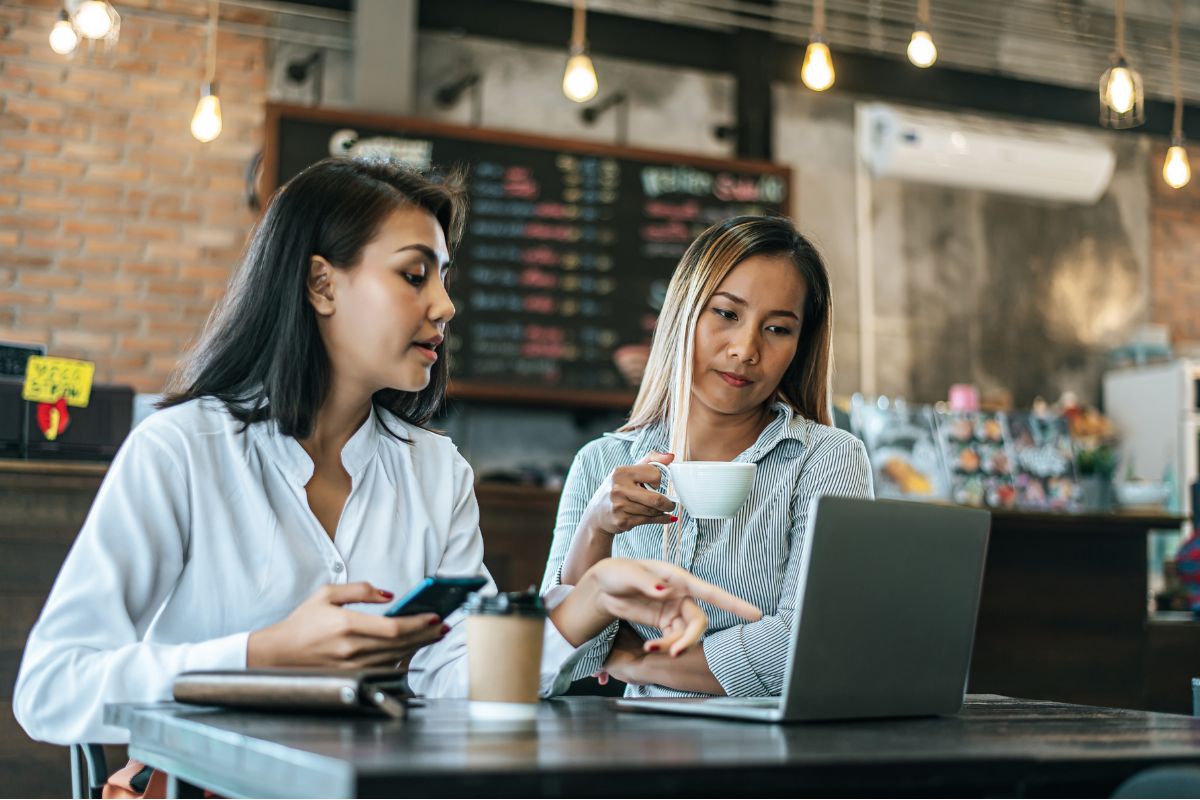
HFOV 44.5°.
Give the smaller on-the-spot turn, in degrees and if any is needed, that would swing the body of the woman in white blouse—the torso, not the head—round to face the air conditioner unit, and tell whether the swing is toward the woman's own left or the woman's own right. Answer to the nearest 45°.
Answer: approximately 90° to the woman's own left

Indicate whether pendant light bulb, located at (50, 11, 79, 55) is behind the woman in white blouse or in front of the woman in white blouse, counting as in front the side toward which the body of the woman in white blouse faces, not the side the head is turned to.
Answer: behind

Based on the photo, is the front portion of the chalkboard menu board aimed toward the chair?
yes

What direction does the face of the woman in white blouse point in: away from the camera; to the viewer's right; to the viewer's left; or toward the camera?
to the viewer's right

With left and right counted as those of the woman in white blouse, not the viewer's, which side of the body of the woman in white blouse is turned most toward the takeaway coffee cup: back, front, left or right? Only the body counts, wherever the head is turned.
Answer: front

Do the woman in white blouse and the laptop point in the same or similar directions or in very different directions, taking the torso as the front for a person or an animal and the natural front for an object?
very different directions

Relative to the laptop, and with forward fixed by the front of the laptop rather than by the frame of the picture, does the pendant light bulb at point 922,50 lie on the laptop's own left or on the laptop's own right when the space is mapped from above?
on the laptop's own right

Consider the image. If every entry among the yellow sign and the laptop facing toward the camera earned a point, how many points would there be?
1

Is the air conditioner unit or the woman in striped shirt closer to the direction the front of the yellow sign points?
the woman in striped shirt

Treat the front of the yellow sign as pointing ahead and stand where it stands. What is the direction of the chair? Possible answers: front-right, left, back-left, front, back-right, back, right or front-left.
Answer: front

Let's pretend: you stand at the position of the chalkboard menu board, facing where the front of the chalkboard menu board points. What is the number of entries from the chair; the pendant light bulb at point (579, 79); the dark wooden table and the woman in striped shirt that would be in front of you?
4

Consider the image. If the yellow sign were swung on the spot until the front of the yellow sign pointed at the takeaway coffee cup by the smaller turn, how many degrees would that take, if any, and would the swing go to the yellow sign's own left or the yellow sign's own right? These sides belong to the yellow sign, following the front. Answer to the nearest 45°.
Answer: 0° — it already faces it

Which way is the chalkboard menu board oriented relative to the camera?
toward the camera

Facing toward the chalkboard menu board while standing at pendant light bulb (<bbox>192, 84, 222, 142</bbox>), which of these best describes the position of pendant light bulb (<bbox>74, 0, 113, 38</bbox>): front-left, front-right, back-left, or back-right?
back-right

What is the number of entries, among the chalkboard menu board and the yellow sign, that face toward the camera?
2
